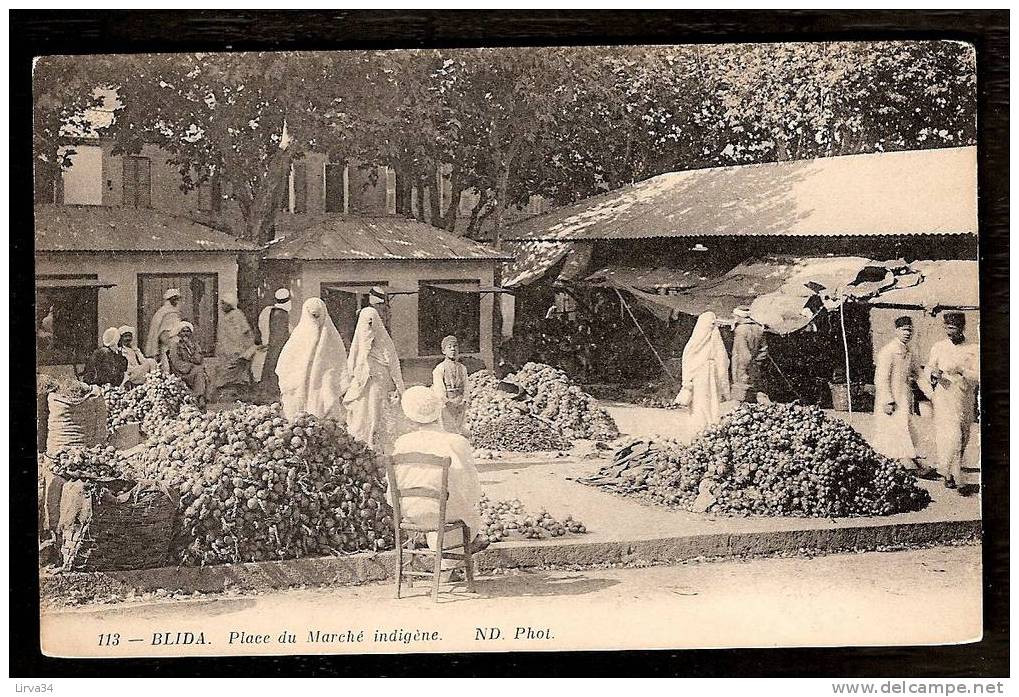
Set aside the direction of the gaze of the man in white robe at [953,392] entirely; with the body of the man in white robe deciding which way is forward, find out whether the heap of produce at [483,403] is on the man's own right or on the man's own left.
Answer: on the man's own right

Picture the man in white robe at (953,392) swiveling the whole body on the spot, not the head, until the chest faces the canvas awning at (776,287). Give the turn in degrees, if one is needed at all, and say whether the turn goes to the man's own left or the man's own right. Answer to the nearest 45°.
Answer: approximately 90° to the man's own right

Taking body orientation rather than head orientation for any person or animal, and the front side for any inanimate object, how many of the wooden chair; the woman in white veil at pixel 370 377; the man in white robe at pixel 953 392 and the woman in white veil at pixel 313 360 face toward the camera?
3

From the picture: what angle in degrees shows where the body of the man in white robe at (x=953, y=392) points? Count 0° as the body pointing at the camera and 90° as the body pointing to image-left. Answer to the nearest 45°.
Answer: approximately 0°

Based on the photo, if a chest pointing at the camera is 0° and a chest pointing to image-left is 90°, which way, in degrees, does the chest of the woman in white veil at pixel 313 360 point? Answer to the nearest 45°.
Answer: approximately 0°

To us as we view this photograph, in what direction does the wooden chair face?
facing away from the viewer and to the right of the viewer

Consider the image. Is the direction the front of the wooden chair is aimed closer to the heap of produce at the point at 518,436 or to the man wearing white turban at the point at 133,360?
the heap of produce

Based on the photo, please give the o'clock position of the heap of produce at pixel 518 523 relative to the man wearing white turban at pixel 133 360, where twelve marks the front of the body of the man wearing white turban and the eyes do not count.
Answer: The heap of produce is roughly at 11 o'clock from the man wearing white turban.

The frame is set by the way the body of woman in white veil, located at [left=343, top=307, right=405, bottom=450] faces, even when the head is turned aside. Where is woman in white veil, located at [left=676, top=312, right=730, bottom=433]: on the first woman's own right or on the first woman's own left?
on the first woman's own left
